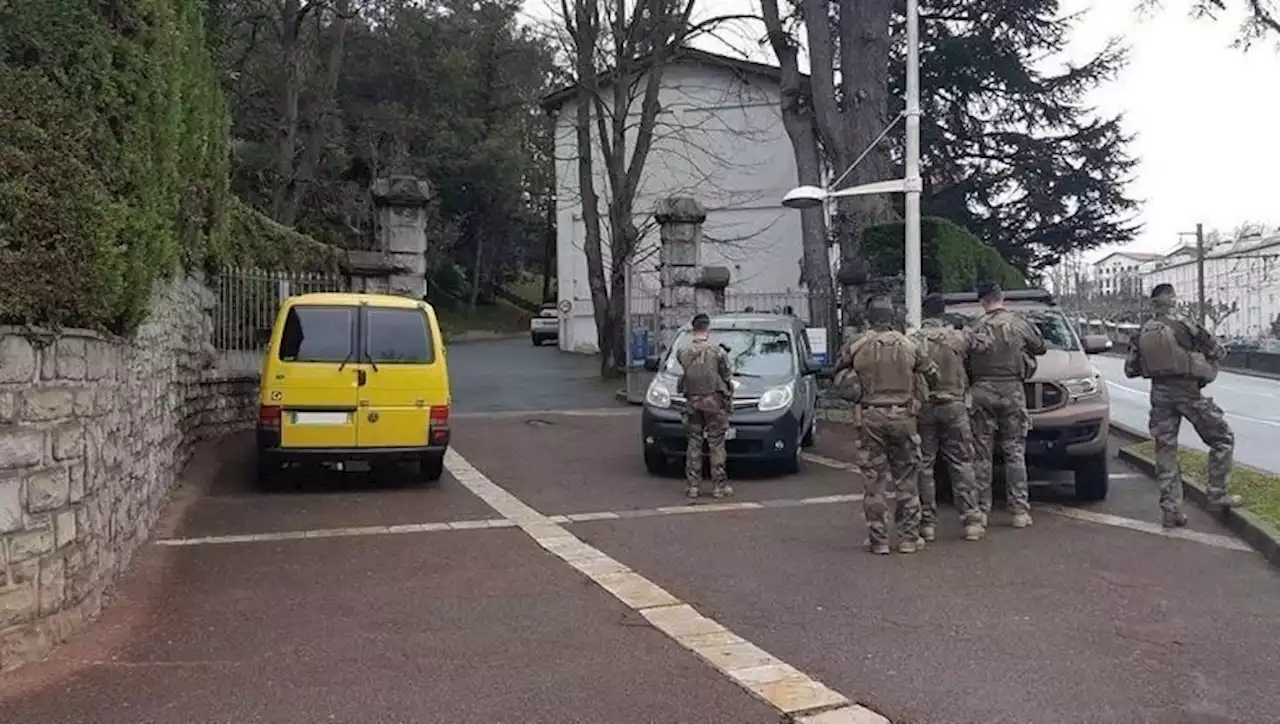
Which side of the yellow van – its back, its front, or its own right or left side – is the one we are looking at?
back

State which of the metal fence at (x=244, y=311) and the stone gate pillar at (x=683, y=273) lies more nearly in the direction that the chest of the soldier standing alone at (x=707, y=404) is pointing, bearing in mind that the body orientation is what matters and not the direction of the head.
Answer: the stone gate pillar

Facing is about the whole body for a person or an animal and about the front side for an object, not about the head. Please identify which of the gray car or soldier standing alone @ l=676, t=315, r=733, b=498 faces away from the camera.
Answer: the soldier standing alone

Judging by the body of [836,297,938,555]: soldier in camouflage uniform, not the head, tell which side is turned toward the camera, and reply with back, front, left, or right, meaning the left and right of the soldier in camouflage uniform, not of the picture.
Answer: back

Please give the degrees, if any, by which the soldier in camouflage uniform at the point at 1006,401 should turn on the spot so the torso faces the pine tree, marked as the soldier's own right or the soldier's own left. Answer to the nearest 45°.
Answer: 0° — they already face it

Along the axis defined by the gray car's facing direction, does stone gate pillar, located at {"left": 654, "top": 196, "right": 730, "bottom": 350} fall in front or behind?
behind

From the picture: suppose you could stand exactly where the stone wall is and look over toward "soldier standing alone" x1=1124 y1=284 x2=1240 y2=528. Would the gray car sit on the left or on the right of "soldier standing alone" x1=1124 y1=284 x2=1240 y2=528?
left

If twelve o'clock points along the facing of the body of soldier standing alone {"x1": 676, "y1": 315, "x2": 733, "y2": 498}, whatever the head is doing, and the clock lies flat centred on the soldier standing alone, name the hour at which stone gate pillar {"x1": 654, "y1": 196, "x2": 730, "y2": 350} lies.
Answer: The stone gate pillar is roughly at 12 o'clock from the soldier standing alone.

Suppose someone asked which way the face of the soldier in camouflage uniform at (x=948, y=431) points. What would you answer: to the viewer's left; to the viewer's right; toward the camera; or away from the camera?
away from the camera

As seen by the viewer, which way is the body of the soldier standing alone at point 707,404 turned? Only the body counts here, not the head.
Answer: away from the camera

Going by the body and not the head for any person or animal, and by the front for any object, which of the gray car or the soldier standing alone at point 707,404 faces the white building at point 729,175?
the soldier standing alone

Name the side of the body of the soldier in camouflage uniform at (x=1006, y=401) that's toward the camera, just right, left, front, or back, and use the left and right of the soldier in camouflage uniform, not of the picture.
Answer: back

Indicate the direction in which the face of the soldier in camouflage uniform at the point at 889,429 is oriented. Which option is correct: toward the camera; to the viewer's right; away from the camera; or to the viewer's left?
away from the camera
